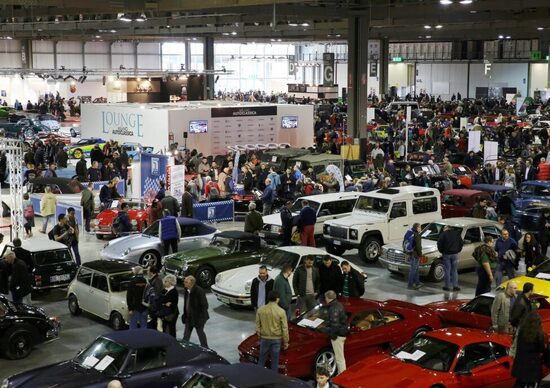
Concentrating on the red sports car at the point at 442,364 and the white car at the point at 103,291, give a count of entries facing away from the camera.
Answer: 0

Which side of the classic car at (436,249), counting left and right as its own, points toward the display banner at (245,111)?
right

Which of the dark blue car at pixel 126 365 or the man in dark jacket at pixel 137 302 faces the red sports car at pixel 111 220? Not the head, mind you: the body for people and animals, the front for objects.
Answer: the man in dark jacket

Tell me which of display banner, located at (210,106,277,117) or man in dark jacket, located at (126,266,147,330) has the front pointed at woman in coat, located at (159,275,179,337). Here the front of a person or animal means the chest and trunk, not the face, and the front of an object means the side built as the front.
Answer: the display banner

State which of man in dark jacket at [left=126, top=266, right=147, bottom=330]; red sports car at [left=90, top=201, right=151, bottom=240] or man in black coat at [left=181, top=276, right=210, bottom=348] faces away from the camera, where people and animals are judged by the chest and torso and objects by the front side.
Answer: the man in dark jacket

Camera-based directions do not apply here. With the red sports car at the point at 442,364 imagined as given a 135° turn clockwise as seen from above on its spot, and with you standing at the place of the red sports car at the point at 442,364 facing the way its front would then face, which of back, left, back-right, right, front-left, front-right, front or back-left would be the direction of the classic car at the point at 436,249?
front

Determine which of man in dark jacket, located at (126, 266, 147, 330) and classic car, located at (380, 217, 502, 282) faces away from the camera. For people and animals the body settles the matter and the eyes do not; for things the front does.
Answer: the man in dark jacket

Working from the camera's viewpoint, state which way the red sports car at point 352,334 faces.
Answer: facing the viewer and to the left of the viewer

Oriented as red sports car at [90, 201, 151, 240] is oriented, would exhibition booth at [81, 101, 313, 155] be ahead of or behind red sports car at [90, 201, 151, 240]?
behind
